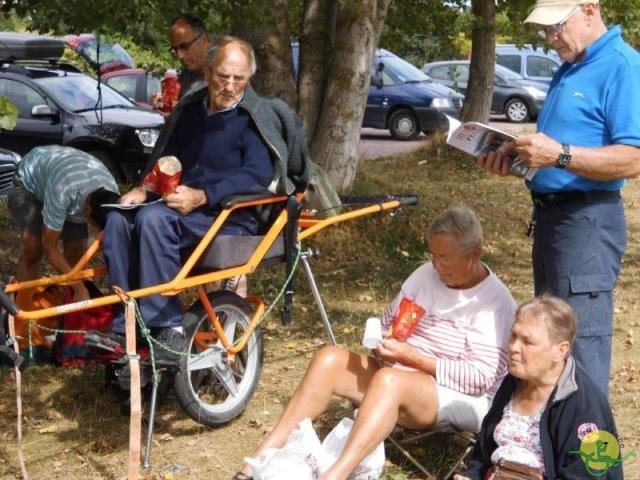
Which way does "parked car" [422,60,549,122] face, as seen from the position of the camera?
facing the viewer and to the right of the viewer

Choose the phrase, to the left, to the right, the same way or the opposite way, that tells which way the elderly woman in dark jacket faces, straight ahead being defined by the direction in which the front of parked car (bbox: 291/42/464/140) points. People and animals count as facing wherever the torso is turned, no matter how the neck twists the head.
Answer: to the right

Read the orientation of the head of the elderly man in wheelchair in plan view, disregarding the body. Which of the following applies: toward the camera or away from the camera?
toward the camera

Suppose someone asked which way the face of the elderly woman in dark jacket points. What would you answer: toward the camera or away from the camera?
toward the camera

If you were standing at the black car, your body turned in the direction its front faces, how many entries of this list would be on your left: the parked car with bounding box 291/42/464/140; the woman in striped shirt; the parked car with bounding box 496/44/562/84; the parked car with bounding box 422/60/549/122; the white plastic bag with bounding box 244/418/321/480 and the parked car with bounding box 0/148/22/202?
3

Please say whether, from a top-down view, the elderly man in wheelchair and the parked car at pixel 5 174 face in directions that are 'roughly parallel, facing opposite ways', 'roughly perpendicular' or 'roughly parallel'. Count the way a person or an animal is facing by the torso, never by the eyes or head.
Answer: roughly perpendicular

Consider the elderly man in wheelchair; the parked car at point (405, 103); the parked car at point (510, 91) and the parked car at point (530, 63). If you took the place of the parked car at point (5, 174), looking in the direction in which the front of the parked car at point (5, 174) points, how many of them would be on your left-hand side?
3

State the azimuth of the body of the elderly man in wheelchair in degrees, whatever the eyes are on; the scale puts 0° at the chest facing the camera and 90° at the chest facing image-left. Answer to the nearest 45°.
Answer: approximately 45°

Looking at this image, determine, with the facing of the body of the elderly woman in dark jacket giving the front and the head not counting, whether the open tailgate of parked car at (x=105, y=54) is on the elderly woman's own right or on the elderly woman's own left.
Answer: on the elderly woman's own right

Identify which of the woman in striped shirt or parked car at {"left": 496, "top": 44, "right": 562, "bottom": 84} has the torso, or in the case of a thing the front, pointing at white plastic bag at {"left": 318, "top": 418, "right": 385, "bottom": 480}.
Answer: the woman in striped shirt

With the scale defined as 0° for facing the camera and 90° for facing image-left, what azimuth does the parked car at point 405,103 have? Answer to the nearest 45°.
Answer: approximately 315°

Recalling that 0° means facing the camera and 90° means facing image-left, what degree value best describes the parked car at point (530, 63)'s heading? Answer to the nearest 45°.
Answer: approximately 270°

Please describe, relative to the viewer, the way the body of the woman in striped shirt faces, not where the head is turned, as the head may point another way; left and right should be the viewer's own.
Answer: facing the viewer and to the left of the viewer

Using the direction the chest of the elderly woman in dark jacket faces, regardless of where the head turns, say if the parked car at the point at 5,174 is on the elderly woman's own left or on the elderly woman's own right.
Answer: on the elderly woman's own right

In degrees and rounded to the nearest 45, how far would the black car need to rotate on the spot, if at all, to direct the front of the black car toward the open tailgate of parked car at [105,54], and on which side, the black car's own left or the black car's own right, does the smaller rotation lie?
approximately 135° to the black car's own left

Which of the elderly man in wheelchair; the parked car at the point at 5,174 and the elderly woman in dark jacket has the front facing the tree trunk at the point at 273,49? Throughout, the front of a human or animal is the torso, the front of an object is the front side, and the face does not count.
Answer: the parked car
